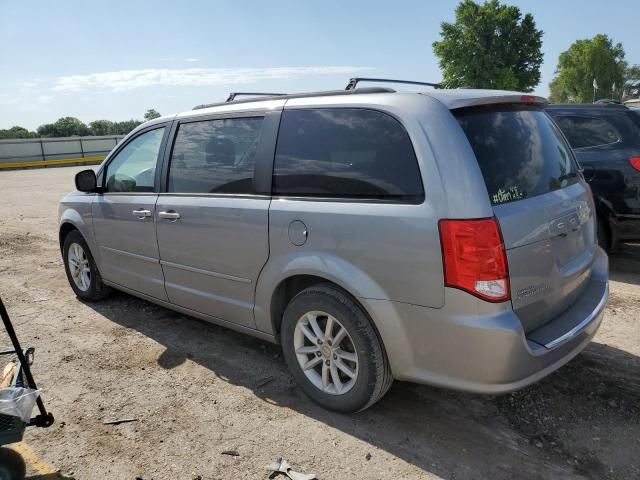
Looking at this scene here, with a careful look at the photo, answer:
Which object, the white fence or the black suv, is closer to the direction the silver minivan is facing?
the white fence

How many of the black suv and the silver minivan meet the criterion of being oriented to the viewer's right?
0

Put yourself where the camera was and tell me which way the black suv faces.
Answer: facing away from the viewer and to the left of the viewer

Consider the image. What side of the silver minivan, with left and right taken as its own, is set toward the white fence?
front

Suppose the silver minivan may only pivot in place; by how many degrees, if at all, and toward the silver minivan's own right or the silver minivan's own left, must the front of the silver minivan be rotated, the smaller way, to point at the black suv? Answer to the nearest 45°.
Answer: approximately 90° to the silver minivan's own right

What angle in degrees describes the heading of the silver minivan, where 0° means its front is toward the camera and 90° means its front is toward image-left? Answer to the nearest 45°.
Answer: approximately 135°

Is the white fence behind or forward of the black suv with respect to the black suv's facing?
forward

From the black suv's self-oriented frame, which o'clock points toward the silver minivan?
The silver minivan is roughly at 8 o'clock from the black suv.
